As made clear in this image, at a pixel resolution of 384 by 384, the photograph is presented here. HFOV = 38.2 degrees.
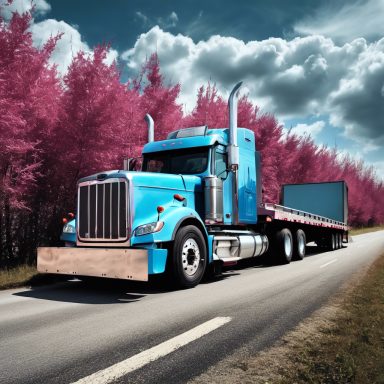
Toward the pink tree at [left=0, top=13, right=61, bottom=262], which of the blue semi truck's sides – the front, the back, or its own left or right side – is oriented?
right

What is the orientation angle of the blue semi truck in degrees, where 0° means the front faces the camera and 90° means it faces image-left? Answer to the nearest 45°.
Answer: approximately 45°
